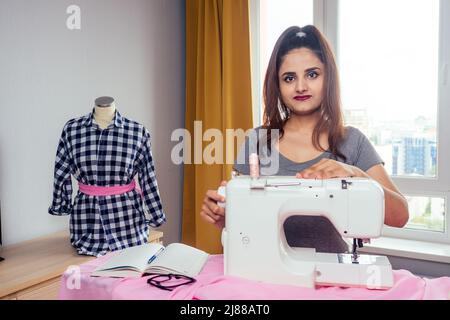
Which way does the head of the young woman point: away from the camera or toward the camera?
toward the camera

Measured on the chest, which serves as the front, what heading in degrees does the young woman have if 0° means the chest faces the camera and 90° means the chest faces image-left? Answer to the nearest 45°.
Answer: approximately 0°

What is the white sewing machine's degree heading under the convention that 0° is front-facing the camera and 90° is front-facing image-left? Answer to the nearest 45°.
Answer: approximately 180°

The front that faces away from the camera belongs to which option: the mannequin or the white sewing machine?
the white sewing machine

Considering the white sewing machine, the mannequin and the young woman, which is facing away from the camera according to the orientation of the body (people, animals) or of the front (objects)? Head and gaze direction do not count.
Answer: the white sewing machine

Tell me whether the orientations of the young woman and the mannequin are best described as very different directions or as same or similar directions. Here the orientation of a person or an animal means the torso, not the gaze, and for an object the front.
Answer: same or similar directions

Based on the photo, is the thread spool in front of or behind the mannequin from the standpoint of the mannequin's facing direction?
in front

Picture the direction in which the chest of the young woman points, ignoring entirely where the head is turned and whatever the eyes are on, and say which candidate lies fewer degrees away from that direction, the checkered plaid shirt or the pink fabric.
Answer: the pink fabric

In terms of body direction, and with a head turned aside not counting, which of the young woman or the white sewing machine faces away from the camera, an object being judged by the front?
the white sewing machine

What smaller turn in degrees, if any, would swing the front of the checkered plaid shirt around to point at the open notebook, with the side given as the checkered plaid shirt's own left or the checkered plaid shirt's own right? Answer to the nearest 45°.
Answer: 0° — it already faces it

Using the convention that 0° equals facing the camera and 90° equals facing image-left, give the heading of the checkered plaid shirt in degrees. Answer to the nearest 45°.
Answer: approximately 0°

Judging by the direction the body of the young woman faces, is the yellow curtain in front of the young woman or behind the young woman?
behind

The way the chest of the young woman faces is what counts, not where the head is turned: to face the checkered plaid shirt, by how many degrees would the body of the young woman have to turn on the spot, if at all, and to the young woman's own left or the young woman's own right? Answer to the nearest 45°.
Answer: approximately 90° to the young woman's own right

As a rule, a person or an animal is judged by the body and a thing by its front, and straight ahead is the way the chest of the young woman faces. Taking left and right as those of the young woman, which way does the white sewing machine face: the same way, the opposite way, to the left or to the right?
the opposite way

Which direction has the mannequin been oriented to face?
toward the camera
